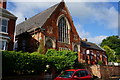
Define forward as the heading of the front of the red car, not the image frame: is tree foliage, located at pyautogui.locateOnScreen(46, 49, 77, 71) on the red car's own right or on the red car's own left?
on the red car's own right

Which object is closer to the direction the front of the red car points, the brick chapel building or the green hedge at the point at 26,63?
the green hedge

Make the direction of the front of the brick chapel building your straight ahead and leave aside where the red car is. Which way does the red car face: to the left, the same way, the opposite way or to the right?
to the right

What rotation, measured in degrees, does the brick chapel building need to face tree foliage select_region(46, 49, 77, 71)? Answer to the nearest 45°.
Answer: approximately 45° to its right

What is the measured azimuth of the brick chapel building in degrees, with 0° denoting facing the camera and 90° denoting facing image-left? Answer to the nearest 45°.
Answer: approximately 315°

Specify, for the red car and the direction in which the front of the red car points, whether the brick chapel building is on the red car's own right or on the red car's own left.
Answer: on the red car's own right

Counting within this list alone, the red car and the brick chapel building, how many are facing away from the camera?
0

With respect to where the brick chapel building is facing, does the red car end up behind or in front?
in front

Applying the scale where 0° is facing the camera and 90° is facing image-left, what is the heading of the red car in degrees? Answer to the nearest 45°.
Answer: approximately 45°
